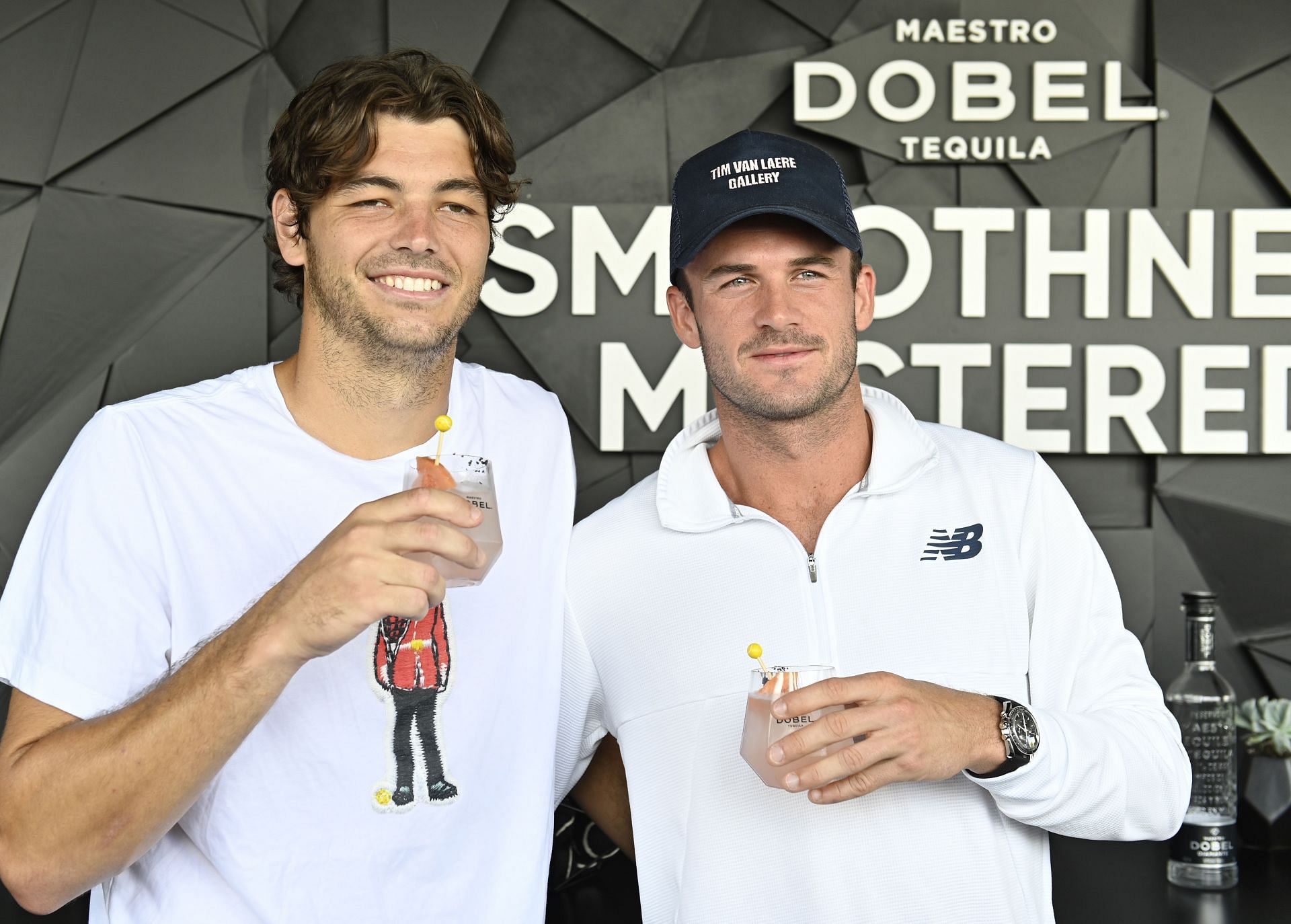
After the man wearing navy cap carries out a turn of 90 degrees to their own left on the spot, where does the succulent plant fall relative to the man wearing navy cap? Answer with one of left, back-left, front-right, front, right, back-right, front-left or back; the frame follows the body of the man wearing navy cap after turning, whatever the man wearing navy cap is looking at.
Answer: front-left

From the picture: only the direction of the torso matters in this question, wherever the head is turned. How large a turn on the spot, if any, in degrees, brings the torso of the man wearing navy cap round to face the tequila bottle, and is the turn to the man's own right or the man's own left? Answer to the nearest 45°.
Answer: approximately 135° to the man's own left

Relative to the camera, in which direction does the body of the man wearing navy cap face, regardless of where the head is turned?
toward the camera

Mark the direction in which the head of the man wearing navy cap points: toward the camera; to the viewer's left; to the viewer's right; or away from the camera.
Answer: toward the camera
